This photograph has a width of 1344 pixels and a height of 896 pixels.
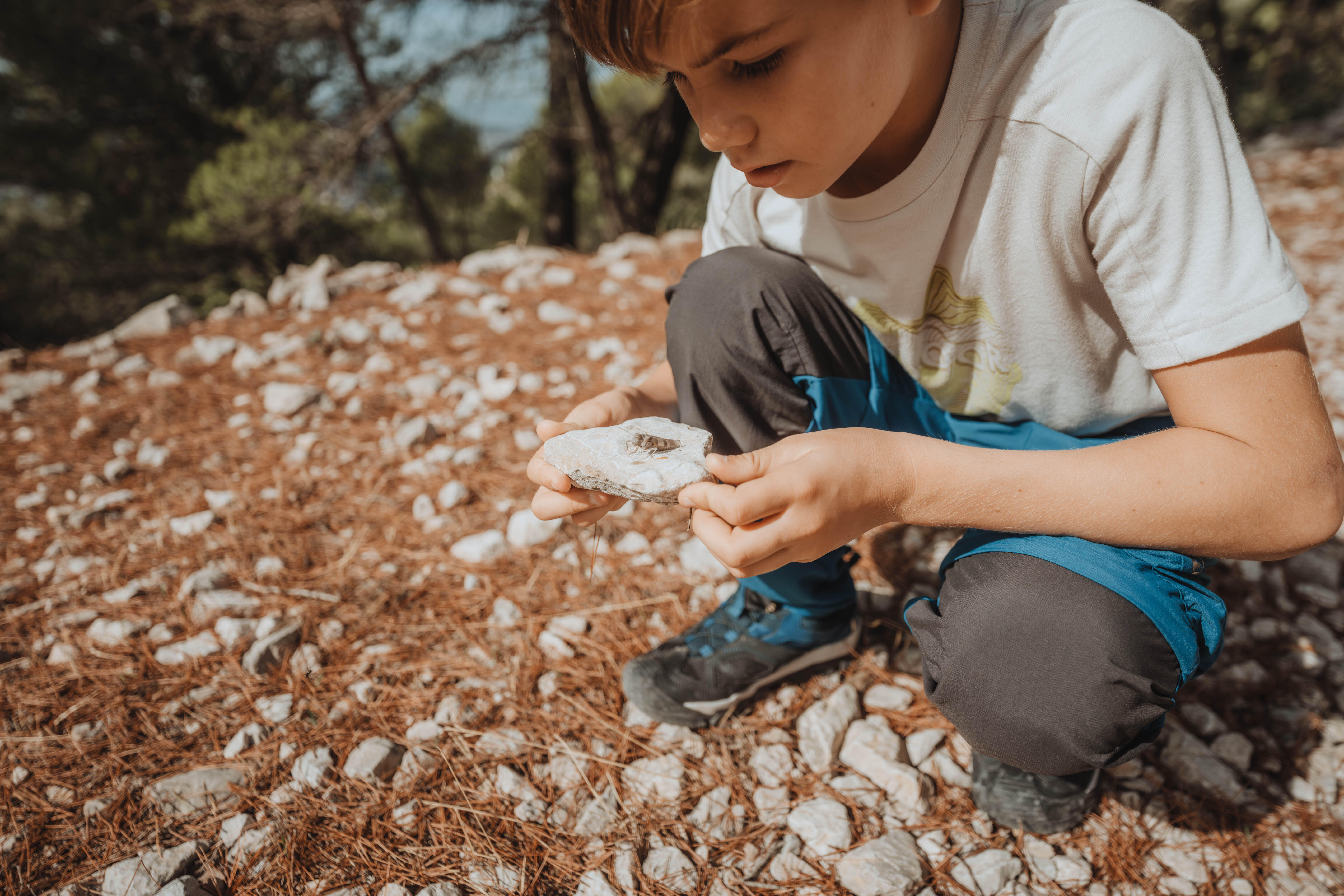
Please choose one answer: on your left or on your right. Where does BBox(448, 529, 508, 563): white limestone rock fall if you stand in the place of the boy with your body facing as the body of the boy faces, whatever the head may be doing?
on your right

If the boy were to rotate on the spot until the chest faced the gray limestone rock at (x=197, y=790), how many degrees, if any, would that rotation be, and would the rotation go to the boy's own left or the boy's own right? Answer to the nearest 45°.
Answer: approximately 45° to the boy's own right

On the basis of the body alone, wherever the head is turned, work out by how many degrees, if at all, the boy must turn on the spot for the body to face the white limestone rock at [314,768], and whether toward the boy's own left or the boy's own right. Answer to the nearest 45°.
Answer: approximately 45° to the boy's own right

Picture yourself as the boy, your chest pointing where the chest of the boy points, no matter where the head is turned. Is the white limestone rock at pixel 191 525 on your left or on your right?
on your right

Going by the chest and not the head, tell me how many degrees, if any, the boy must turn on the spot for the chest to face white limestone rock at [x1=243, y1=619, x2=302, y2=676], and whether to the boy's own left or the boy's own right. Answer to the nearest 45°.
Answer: approximately 45° to the boy's own right

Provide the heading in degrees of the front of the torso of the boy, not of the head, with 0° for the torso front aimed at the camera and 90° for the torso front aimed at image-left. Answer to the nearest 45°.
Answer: approximately 45°
